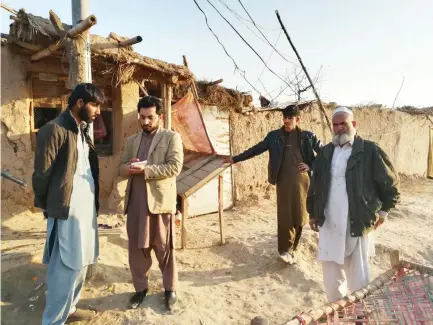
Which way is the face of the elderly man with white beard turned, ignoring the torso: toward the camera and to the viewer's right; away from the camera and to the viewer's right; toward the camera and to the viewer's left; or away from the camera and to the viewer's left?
toward the camera and to the viewer's left

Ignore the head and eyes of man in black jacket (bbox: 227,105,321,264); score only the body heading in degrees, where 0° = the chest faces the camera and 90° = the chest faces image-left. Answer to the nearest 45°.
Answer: approximately 0°

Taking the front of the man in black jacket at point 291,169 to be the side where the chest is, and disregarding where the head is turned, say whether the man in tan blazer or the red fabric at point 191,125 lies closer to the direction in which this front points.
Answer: the man in tan blazer

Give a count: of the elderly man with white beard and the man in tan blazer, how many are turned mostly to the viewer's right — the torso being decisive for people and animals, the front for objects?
0

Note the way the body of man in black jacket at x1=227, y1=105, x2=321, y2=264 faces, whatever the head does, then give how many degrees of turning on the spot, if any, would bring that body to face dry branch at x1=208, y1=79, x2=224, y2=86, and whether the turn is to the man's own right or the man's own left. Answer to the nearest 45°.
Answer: approximately 135° to the man's own right

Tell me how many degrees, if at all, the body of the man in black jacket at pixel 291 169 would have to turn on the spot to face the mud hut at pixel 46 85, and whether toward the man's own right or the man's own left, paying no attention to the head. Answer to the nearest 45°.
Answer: approximately 90° to the man's own right

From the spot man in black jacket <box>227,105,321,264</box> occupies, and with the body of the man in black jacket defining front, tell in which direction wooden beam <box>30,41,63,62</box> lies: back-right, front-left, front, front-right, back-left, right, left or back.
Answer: right

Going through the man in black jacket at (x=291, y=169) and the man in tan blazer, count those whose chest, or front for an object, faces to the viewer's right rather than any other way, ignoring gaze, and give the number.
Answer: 0

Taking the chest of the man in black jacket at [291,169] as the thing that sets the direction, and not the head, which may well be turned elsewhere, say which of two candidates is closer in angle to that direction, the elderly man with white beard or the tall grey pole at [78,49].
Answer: the elderly man with white beard

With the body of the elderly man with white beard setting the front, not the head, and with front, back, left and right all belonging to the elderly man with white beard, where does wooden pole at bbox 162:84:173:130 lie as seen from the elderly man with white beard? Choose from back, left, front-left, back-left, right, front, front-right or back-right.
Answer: right

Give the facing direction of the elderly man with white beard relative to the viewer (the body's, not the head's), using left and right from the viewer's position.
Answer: facing the viewer and to the left of the viewer
